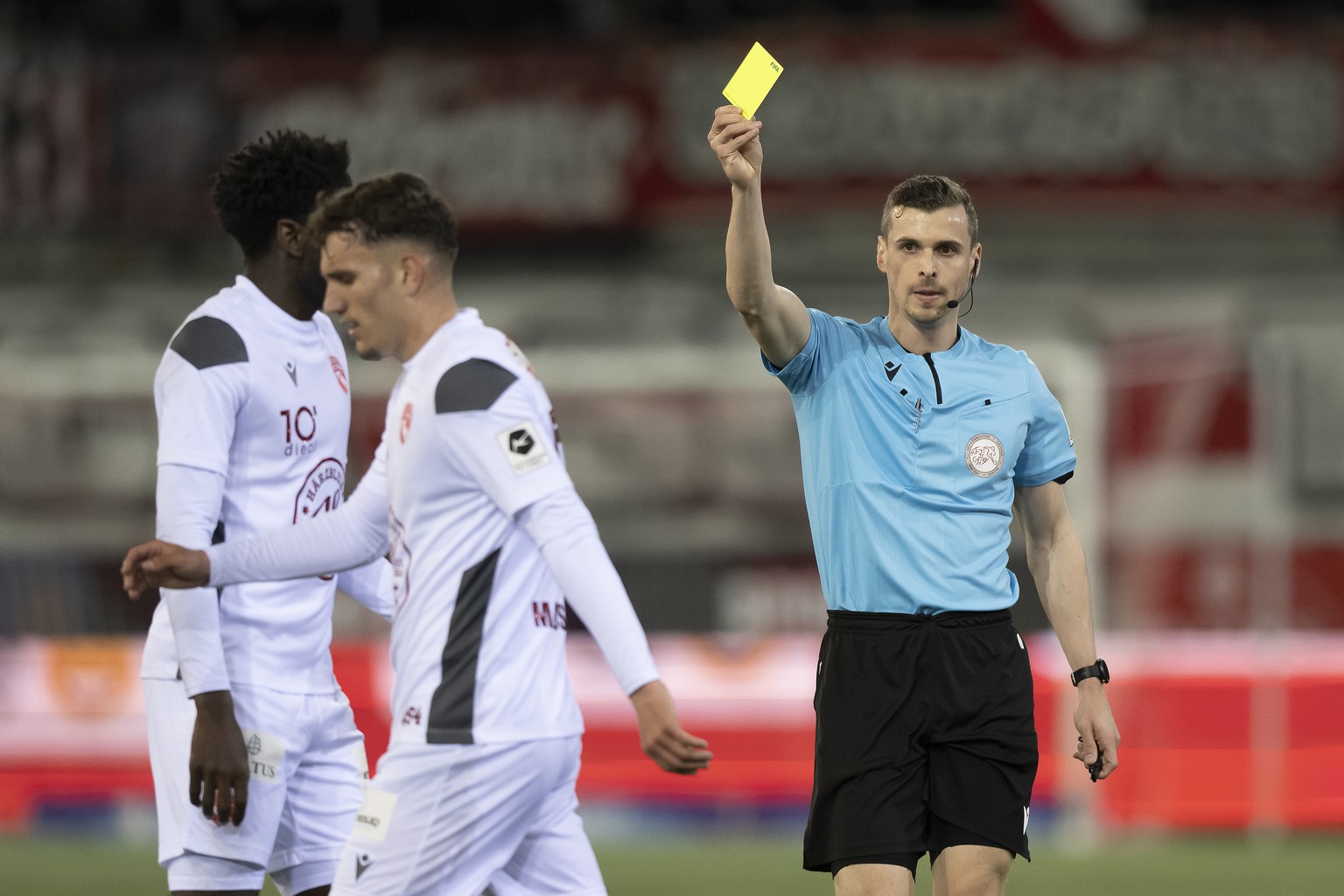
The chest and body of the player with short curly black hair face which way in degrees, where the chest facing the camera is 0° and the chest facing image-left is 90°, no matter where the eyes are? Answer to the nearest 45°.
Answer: approximately 315°

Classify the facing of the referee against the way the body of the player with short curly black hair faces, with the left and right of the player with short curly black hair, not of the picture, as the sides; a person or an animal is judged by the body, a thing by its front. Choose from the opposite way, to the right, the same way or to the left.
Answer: to the right

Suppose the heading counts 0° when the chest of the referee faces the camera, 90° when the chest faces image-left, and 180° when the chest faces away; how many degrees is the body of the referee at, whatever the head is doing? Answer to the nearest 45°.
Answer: approximately 0°

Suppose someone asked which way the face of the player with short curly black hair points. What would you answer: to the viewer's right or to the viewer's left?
to the viewer's right

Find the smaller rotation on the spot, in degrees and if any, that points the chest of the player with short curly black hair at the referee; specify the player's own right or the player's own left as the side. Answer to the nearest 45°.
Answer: approximately 45° to the player's own left

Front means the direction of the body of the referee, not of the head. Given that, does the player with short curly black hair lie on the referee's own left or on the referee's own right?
on the referee's own right
